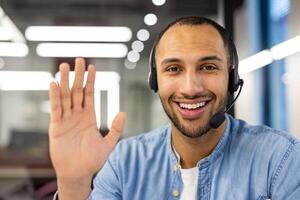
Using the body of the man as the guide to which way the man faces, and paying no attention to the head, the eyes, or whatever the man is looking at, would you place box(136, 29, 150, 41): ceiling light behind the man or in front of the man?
behind

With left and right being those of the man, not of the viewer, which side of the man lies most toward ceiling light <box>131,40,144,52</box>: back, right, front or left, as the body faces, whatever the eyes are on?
back

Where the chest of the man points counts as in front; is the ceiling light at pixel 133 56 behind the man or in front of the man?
behind

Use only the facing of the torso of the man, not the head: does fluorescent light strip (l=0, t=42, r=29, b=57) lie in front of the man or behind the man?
behind

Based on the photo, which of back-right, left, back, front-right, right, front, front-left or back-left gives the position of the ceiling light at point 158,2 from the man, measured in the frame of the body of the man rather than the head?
back

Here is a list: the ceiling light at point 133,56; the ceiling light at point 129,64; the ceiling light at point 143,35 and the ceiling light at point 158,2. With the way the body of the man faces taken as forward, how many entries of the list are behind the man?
4

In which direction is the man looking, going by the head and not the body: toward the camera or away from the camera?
toward the camera

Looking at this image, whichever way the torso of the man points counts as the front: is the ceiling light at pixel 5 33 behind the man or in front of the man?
behind

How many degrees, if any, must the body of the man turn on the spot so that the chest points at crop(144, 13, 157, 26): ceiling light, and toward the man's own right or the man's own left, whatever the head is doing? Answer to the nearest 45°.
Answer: approximately 180°

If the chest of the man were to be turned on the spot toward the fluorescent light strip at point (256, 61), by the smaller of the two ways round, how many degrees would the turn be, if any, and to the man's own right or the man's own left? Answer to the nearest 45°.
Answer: approximately 180°

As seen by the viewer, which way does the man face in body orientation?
toward the camera
